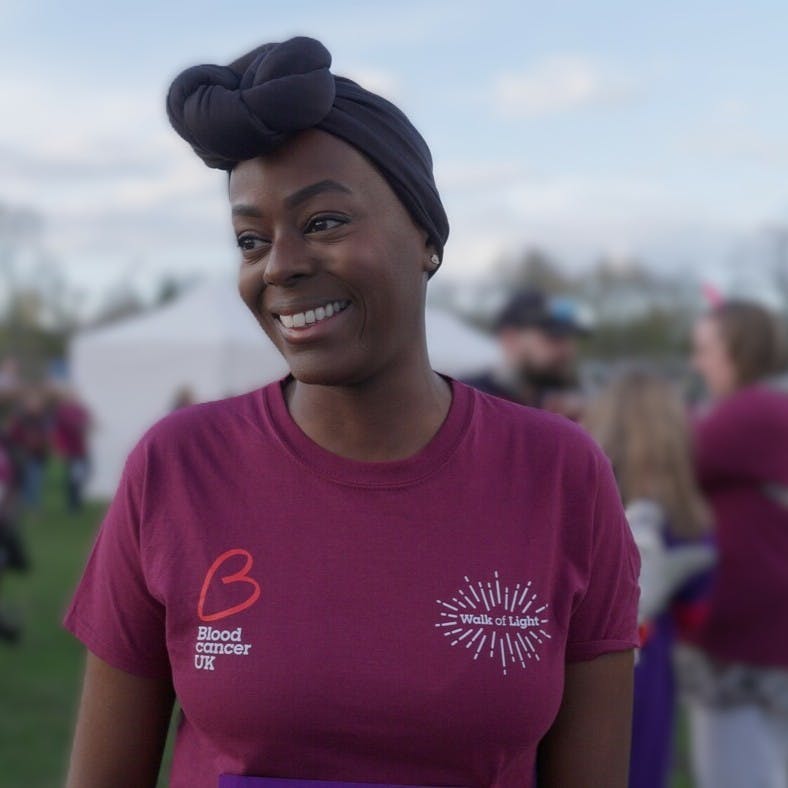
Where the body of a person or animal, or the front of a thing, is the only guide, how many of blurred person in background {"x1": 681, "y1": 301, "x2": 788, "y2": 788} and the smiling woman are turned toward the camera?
1

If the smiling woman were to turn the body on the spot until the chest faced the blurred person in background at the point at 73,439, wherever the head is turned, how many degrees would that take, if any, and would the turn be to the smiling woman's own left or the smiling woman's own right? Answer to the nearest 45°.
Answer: approximately 180°

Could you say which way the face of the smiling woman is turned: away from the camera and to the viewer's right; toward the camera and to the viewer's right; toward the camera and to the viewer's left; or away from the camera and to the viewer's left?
toward the camera and to the viewer's left

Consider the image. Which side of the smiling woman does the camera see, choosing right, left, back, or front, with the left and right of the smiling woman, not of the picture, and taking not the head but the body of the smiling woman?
front

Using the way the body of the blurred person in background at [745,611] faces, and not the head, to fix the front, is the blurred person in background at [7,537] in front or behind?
in front

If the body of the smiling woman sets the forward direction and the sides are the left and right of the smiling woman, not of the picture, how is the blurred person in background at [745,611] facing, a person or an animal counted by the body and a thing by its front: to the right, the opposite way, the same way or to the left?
to the right

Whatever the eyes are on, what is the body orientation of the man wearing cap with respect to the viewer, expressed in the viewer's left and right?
facing the viewer and to the right of the viewer

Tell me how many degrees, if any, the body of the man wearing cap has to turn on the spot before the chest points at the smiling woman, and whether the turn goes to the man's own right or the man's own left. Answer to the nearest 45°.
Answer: approximately 45° to the man's own right

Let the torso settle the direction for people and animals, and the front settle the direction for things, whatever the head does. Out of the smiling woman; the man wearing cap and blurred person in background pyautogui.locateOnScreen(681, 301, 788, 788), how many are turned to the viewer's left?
1

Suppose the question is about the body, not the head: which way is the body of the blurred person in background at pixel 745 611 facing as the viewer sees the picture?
to the viewer's left

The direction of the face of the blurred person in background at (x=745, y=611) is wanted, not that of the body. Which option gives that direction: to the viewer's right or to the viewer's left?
to the viewer's left
